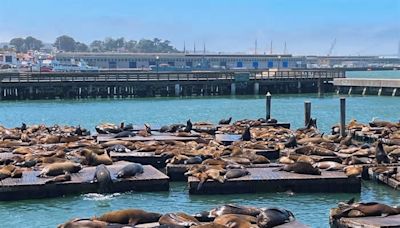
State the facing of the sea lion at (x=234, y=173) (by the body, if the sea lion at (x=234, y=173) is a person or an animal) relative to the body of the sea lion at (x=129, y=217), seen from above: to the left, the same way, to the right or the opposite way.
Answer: the opposite way

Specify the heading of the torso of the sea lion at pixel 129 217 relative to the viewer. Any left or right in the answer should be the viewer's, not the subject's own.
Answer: facing to the right of the viewer

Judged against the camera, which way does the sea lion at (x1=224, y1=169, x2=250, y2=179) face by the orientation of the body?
to the viewer's left

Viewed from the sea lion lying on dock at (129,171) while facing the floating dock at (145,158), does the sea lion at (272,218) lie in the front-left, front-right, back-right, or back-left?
back-right

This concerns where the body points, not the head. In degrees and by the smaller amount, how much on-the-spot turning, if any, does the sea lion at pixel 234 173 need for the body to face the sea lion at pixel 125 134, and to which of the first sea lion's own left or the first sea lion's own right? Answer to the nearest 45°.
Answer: approximately 45° to the first sea lion's own right

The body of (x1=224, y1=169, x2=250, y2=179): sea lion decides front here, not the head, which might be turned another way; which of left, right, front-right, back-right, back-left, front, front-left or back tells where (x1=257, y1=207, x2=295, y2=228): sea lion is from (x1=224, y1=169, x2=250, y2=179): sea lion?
left
